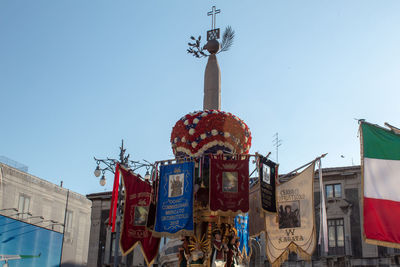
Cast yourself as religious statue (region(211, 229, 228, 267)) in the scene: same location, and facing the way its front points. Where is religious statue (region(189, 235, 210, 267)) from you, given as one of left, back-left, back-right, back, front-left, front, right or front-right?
right

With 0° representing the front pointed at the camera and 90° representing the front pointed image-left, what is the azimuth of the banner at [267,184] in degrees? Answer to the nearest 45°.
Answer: approximately 315°

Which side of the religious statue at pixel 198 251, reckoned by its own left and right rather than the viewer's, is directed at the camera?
front

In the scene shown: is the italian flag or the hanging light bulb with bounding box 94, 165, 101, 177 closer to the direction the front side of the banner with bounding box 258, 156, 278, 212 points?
the italian flag

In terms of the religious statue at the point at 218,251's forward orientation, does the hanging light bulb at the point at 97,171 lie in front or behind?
behind

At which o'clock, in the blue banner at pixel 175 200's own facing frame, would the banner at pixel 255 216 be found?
The banner is roughly at 8 o'clock from the blue banner.

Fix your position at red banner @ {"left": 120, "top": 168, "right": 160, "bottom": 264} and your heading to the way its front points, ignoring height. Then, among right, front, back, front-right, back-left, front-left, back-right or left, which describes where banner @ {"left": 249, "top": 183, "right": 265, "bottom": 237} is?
left

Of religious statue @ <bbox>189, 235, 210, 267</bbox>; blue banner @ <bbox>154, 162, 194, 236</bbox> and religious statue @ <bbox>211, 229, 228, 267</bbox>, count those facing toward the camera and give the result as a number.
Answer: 3

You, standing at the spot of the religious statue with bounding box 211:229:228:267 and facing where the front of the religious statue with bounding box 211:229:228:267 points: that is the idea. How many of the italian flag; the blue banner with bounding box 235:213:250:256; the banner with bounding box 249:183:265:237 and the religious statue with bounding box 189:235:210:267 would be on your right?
1

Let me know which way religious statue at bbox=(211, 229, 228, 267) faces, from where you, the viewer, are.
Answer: facing the viewer

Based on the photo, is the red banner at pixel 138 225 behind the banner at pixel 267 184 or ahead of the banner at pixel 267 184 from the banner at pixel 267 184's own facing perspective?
behind

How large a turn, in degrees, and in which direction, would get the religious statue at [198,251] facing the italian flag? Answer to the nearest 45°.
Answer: approximately 90° to its left

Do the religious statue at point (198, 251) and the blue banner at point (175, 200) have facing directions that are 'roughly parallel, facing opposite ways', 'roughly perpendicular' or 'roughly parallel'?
roughly parallel

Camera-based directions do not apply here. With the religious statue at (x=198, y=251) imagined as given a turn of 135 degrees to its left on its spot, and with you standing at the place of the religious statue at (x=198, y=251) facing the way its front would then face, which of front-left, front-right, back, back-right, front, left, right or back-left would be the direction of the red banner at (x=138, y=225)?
left

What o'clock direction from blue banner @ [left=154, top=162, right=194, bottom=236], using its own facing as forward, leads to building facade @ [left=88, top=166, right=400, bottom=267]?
The building facade is roughly at 7 o'clock from the blue banner.
